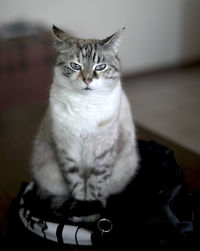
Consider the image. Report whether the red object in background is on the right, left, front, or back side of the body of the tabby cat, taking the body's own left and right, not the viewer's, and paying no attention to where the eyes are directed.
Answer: back

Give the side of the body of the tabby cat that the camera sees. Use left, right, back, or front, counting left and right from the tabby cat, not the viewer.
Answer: front
